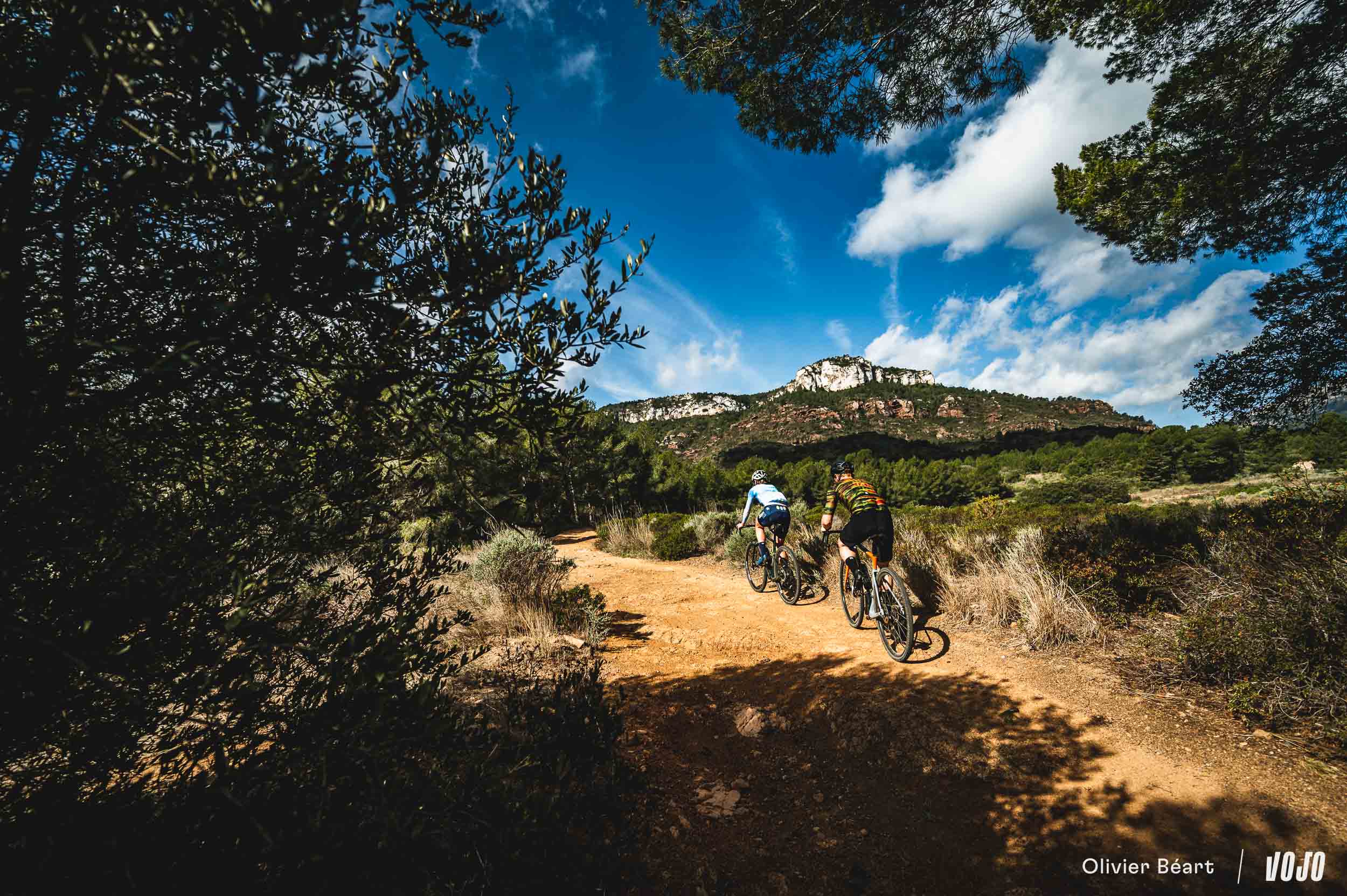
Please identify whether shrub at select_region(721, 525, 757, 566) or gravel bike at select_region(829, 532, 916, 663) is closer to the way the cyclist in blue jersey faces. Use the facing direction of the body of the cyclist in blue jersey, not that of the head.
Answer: the shrub

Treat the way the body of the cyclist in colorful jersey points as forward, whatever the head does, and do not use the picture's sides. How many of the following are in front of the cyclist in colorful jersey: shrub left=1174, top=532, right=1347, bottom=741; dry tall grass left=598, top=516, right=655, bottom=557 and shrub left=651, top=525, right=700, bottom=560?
2

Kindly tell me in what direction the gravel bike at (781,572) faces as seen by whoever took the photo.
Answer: facing away from the viewer and to the left of the viewer

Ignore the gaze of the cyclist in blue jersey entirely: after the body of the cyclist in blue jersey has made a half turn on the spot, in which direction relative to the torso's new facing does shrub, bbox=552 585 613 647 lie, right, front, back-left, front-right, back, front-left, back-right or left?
right

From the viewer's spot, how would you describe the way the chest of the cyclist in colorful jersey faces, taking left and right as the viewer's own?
facing away from the viewer and to the left of the viewer

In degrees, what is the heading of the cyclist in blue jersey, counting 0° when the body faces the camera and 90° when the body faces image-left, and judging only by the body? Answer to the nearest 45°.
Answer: approximately 135°

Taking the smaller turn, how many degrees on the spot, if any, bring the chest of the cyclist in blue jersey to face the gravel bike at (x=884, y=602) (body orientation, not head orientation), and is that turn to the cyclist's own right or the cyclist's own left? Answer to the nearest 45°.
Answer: approximately 180°

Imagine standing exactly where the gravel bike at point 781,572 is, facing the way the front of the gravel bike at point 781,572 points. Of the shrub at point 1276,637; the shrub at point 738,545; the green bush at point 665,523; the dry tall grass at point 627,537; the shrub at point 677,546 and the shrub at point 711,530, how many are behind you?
1

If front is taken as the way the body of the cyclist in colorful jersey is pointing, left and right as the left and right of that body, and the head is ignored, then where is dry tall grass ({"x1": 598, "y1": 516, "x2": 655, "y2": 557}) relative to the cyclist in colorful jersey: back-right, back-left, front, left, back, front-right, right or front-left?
front

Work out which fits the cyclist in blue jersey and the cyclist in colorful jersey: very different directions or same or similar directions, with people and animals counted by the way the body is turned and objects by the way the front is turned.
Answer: same or similar directions

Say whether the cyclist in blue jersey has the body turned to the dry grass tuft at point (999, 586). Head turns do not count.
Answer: no

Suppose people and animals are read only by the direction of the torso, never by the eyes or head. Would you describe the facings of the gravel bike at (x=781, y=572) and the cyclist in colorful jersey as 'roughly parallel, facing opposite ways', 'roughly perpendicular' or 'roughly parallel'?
roughly parallel

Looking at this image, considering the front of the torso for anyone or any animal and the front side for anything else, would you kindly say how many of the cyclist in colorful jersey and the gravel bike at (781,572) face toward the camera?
0

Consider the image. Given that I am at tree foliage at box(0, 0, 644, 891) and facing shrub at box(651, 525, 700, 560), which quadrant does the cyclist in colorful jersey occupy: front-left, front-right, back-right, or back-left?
front-right

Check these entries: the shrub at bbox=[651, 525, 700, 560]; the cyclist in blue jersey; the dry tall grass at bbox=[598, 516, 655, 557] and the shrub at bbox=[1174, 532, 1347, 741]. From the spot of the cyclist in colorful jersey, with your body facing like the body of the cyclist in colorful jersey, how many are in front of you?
3
